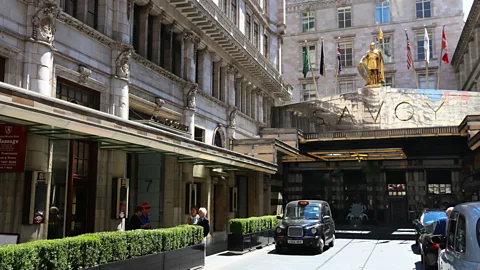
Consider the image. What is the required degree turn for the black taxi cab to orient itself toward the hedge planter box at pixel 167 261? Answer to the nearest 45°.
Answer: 0° — it already faces it

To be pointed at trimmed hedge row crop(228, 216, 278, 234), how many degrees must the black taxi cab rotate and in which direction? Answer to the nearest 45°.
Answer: approximately 45° to its right

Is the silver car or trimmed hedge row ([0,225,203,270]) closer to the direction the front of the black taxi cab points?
the trimmed hedge row

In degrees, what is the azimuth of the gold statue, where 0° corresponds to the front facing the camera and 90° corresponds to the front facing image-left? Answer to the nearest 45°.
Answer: approximately 0°

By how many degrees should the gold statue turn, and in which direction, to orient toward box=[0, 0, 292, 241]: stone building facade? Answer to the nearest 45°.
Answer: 0° — it already faces it

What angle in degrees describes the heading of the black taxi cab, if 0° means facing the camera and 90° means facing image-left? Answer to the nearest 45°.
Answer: approximately 45°

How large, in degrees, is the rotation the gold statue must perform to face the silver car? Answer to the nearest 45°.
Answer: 0° — it already faces it

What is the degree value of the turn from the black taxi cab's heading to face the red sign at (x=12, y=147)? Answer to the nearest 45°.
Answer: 0° — it already faces it
